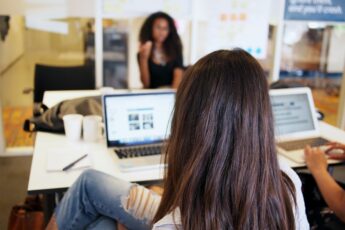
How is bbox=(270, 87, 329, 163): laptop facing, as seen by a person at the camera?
facing the viewer and to the right of the viewer

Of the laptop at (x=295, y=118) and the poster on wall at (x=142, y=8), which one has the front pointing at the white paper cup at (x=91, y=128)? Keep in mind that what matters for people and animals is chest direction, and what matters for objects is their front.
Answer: the poster on wall

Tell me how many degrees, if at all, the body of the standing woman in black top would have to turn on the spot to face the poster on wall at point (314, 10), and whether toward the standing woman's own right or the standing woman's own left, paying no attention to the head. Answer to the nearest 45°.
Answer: approximately 90° to the standing woman's own left

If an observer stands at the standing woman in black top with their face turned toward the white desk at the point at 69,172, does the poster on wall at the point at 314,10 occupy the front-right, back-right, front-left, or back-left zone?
back-left

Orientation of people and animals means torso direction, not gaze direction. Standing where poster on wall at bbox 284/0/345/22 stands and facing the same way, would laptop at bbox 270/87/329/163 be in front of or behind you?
in front

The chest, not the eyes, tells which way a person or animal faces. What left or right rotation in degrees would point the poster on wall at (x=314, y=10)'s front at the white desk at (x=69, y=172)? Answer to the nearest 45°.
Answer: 0° — it already faces it

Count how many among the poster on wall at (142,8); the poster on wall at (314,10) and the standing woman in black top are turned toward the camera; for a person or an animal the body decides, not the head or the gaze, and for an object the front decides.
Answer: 3

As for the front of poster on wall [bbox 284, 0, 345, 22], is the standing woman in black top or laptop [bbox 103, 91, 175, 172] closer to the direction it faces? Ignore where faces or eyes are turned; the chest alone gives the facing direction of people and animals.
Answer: the laptop

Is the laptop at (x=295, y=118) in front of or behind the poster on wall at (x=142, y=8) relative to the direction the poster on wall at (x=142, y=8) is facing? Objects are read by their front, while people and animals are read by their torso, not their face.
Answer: in front

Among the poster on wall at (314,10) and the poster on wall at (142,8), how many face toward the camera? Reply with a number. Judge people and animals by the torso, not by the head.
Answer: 2

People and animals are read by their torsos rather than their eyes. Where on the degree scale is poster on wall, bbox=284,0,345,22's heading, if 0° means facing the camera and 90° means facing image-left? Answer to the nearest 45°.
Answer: approximately 0°

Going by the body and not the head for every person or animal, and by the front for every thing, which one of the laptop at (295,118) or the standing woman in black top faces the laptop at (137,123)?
the standing woman in black top

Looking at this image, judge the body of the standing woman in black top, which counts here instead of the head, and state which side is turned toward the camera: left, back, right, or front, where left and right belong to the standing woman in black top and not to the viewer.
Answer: front

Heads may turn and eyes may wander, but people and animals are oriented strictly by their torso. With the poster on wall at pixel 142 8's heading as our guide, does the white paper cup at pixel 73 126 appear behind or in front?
in front

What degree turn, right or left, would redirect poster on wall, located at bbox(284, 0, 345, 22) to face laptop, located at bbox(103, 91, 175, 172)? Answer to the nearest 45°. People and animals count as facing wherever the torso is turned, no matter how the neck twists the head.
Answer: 0° — it already faces it

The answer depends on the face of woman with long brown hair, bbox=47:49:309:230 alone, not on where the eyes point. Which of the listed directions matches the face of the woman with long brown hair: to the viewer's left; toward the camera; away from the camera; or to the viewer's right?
away from the camera
